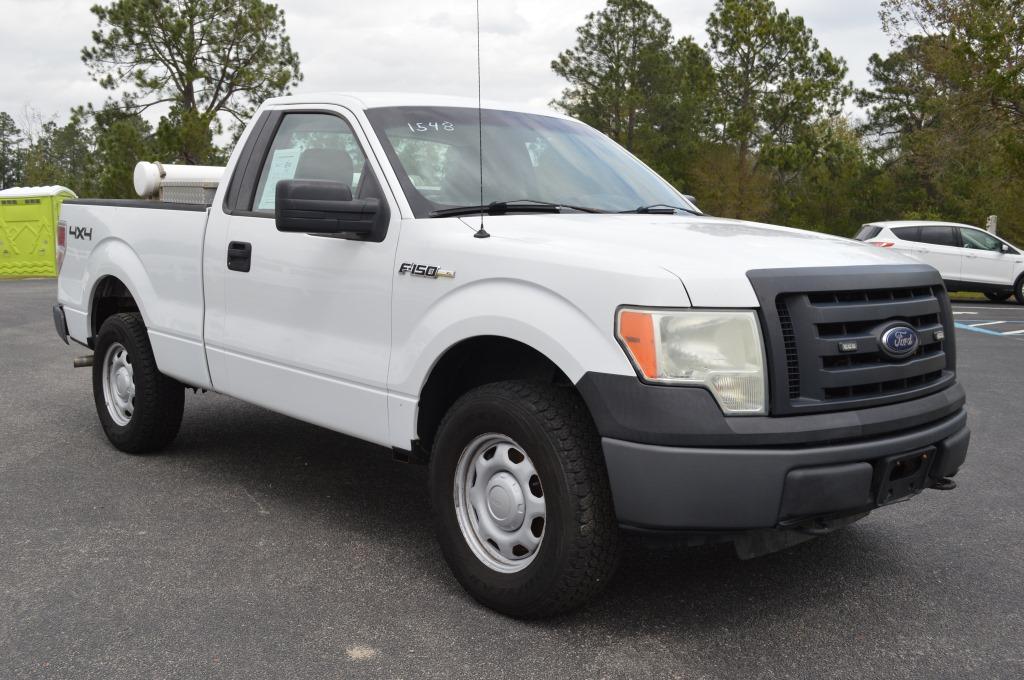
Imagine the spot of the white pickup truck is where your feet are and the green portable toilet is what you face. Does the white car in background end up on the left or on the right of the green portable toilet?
right

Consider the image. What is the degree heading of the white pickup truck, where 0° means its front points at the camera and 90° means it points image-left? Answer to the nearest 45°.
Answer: approximately 315°

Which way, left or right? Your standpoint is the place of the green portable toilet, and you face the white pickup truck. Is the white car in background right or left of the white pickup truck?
left

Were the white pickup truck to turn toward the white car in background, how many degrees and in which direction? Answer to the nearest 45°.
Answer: approximately 90° to its left

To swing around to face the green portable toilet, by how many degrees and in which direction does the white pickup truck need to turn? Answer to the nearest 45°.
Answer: approximately 180°
